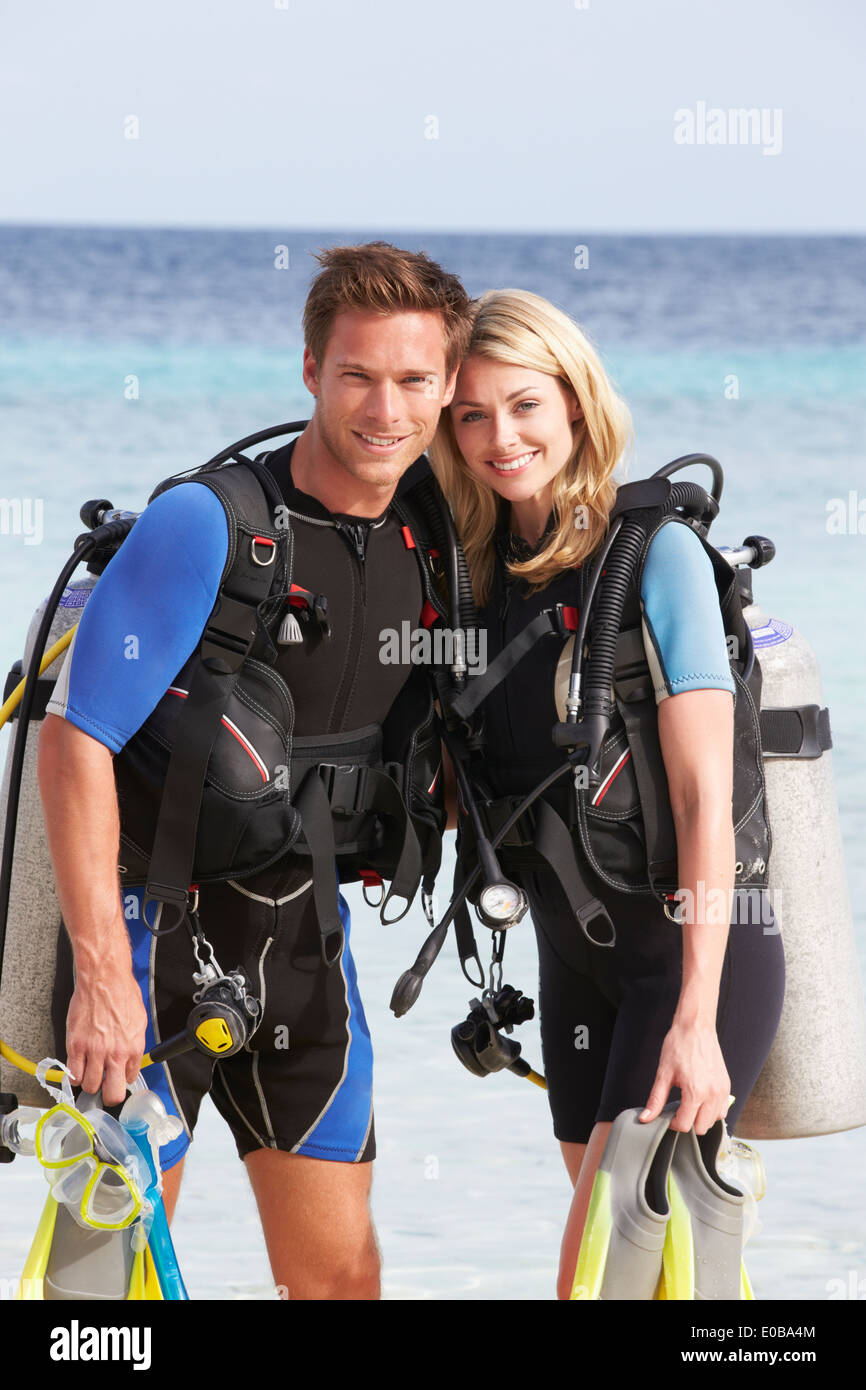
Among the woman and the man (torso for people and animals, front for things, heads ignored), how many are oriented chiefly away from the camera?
0

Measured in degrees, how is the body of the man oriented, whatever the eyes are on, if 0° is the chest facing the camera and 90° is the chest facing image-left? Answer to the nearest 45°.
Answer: approximately 315°

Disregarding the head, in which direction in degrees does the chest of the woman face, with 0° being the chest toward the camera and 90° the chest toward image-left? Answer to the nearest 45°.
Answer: approximately 45°
